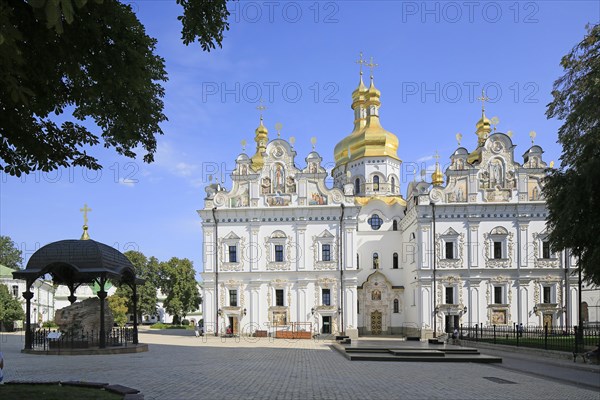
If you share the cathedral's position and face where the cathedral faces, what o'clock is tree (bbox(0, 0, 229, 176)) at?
The tree is roughly at 12 o'clock from the cathedral.

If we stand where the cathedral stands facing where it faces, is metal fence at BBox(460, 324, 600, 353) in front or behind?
in front

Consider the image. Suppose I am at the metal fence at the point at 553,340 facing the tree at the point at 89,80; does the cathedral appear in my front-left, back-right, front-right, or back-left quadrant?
back-right

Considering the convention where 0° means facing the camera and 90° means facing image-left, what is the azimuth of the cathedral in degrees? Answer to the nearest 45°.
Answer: approximately 0°

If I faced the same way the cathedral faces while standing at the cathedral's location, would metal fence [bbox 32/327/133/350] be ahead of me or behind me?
ahead
